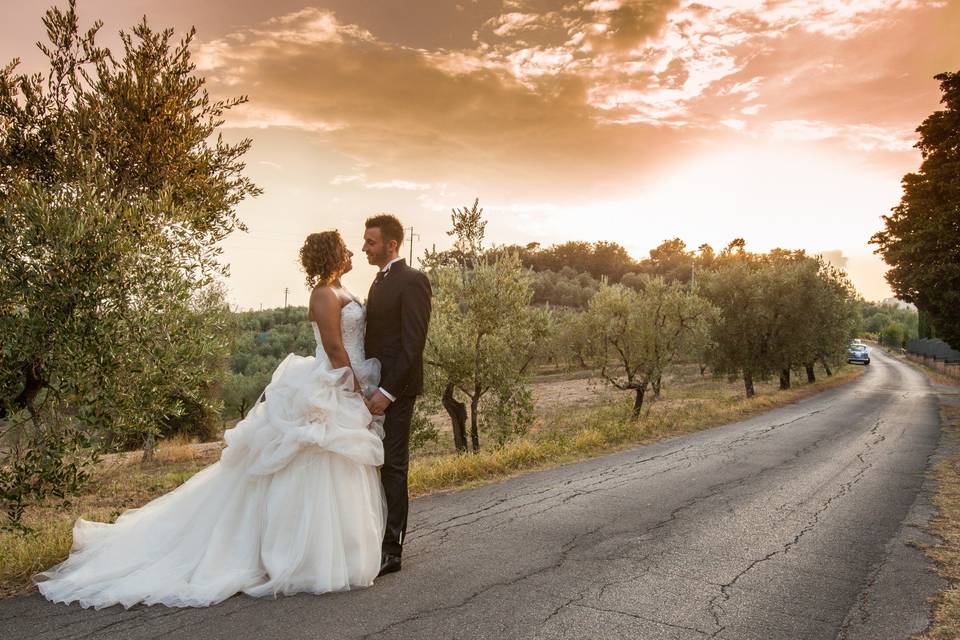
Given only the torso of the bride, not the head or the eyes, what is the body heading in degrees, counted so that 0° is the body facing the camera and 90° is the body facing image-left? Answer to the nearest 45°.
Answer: approximately 270°

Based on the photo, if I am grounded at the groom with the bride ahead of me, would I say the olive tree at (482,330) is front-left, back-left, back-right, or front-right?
back-right

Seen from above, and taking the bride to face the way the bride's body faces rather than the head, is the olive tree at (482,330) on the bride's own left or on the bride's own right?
on the bride's own left

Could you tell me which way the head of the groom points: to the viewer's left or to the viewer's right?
to the viewer's left
